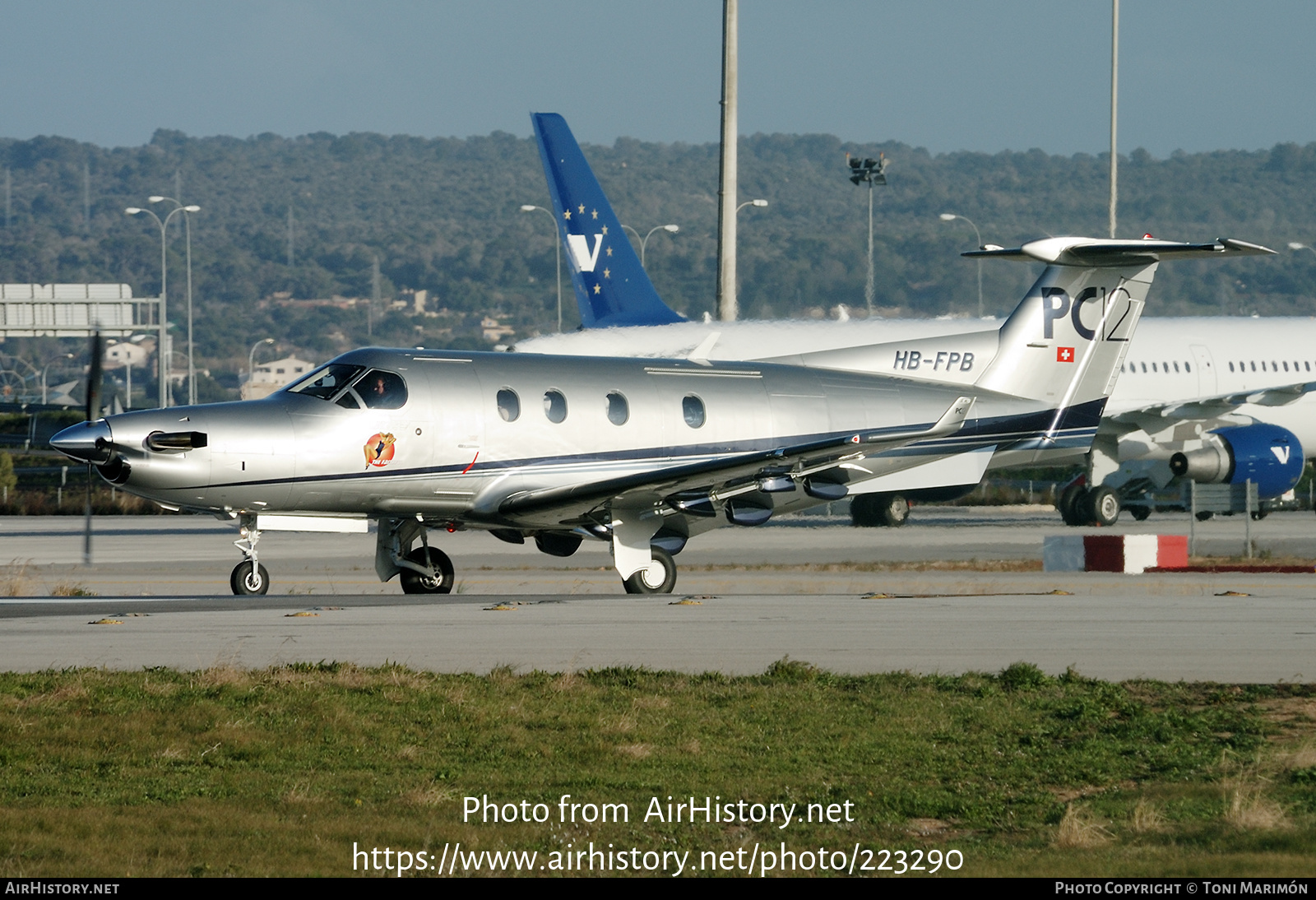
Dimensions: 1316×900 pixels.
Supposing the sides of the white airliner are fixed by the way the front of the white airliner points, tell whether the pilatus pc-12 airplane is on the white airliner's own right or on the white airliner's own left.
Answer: on the white airliner's own right

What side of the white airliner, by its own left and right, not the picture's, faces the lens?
right

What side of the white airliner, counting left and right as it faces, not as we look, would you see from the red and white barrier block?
right
